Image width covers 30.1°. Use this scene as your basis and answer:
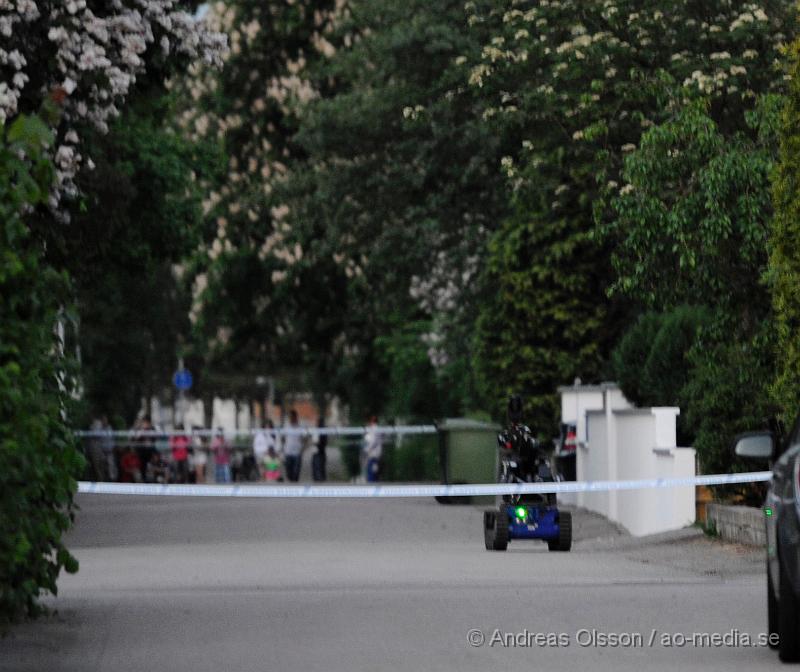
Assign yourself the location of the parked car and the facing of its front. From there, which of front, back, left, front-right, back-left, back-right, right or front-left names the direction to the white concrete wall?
front

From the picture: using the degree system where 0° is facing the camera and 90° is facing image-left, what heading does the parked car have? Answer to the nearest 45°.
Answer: approximately 180°
